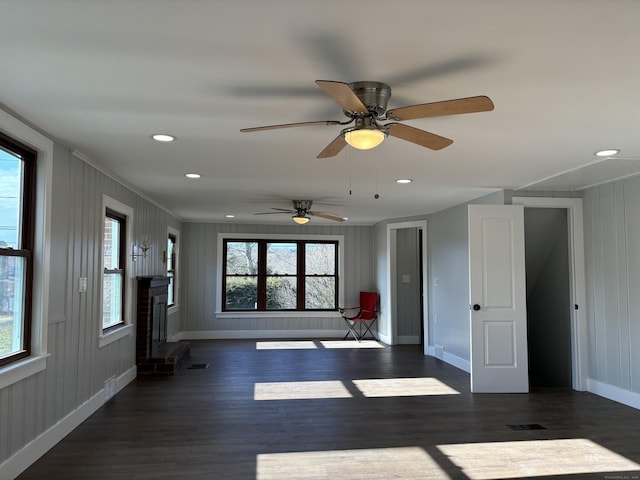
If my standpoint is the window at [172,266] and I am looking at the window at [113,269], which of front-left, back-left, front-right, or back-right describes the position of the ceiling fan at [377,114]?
front-left

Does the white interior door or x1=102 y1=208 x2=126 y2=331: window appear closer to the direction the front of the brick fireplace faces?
the white interior door

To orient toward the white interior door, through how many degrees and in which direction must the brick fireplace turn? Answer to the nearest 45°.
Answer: approximately 45° to its right

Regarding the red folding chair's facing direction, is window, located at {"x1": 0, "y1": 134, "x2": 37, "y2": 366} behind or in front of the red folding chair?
in front

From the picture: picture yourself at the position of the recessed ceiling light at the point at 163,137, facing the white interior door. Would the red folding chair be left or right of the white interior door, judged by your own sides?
left

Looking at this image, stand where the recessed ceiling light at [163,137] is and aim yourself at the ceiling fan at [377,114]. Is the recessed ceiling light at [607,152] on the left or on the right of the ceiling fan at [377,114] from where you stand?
left

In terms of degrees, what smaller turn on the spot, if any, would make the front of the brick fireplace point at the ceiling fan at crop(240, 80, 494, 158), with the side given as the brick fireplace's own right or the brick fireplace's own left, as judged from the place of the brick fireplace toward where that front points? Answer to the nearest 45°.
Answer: approximately 90° to the brick fireplace's own right

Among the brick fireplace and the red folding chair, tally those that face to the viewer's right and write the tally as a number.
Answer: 1

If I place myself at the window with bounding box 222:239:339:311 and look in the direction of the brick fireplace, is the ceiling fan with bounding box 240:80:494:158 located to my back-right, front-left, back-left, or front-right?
front-left

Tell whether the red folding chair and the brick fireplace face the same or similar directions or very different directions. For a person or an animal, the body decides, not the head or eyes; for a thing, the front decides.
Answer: very different directions

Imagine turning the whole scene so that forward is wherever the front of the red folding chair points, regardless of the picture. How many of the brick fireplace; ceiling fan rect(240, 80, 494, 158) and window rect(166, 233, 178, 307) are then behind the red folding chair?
0

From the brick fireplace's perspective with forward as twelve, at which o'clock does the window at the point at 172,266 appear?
The window is roughly at 9 o'clock from the brick fireplace.

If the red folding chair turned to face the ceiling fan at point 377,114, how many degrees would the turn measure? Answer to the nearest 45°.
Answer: approximately 45° to its left

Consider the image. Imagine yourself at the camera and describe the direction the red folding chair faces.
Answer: facing the viewer and to the left of the viewer

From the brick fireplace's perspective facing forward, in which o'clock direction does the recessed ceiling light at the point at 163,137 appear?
The recessed ceiling light is roughly at 3 o'clock from the brick fireplace.

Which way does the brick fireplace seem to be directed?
to the viewer's right
